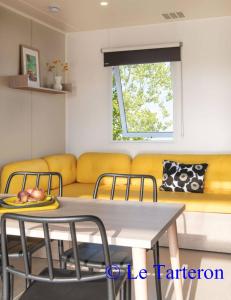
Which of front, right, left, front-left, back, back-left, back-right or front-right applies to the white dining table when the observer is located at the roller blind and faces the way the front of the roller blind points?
front

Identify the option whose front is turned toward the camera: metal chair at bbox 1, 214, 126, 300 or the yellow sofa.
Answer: the yellow sofa

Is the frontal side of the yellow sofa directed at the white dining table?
yes

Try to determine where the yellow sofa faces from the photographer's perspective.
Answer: facing the viewer

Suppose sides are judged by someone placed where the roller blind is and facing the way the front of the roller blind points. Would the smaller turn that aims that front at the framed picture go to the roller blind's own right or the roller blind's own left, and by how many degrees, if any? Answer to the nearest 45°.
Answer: approximately 45° to the roller blind's own right

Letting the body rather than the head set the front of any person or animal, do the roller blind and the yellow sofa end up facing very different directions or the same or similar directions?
same or similar directions

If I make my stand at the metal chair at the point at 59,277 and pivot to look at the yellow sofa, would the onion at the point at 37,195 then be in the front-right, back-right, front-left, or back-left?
front-left

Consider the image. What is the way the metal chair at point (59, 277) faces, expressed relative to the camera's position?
facing away from the viewer and to the right of the viewer

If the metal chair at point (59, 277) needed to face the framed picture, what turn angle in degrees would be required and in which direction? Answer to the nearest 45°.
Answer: approximately 45° to its left

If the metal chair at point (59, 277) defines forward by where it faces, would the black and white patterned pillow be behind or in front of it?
in front

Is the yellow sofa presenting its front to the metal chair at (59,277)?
yes

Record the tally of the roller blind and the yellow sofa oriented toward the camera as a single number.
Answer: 2

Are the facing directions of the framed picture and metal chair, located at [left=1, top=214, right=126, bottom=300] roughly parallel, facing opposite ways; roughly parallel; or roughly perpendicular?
roughly perpendicular

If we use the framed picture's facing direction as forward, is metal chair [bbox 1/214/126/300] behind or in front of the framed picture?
in front

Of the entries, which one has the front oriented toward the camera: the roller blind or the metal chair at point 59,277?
the roller blind

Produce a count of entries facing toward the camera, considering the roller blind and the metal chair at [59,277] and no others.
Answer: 1

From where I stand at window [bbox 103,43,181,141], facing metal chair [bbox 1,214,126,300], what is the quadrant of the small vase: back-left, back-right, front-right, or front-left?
front-right
